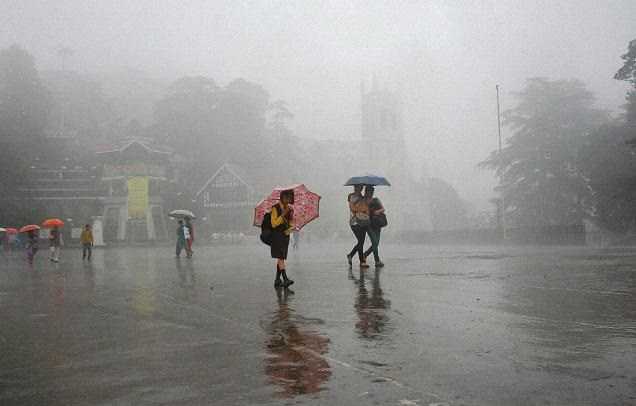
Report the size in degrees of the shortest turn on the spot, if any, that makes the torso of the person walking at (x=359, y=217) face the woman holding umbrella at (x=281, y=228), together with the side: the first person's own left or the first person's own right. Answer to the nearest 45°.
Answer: approximately 90° to the first person's own right

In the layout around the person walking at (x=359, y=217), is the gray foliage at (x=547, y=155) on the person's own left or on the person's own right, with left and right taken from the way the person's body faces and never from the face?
on the person's own left

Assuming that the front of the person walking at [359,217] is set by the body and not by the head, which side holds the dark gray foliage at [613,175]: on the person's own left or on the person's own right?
on the person's own left
